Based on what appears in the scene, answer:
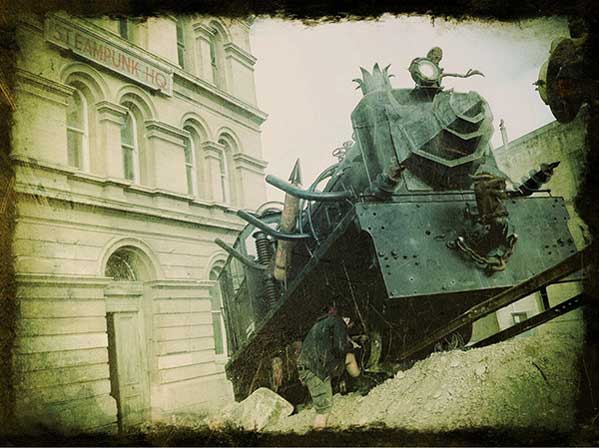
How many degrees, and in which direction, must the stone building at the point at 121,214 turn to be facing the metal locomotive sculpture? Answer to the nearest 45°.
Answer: approximately 45° to its left

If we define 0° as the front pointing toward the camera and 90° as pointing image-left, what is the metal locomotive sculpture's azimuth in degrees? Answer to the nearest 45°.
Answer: approximately 315°

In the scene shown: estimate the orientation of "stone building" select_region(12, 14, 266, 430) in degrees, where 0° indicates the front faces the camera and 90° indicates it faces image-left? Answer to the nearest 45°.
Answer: approximately 315°

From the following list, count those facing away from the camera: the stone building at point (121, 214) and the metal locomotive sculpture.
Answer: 0
